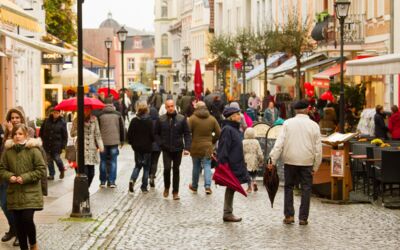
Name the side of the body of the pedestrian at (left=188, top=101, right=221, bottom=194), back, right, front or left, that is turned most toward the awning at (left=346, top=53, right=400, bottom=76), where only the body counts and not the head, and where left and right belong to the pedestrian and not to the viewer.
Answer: right

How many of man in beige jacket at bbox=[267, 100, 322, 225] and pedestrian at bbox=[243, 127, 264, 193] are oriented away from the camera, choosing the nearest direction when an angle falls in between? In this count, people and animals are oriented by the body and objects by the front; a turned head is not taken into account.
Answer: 2

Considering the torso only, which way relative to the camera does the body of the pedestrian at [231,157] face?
to the viewer's right

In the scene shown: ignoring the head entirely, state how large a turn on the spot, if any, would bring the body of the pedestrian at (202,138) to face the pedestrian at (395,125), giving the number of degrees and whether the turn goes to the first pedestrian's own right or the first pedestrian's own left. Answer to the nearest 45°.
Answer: approximately 45° to the first pedestrian's own right

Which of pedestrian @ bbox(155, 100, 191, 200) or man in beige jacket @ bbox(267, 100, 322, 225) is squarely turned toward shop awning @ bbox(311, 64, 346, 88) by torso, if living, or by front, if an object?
the man in beige jacket
